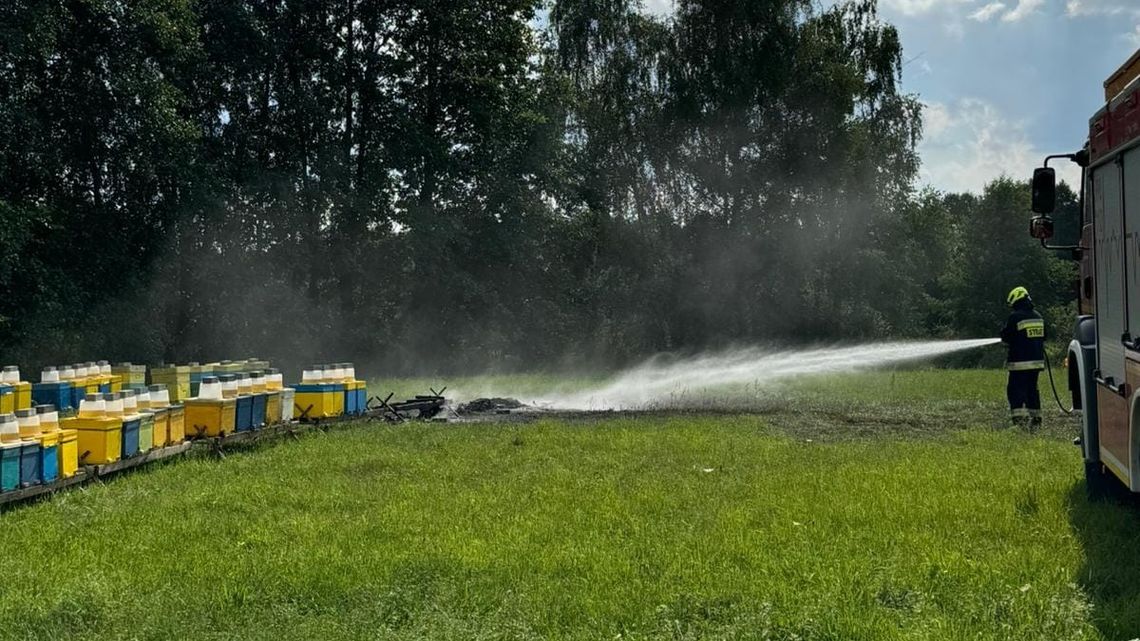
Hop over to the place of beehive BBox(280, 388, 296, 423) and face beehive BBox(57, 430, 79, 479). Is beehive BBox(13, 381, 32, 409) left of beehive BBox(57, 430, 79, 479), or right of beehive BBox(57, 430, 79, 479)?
right

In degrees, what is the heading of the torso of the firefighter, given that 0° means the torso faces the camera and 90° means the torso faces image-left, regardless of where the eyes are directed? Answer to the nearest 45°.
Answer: approximately 135°

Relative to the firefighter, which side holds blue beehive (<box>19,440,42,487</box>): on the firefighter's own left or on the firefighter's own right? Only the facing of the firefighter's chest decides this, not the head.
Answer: on the firefighter's own left

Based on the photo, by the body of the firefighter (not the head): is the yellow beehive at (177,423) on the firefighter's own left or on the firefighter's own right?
on the firefighter's own left

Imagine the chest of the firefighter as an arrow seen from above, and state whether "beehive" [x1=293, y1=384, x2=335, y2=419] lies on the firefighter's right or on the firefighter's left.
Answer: on the firefighter's left
